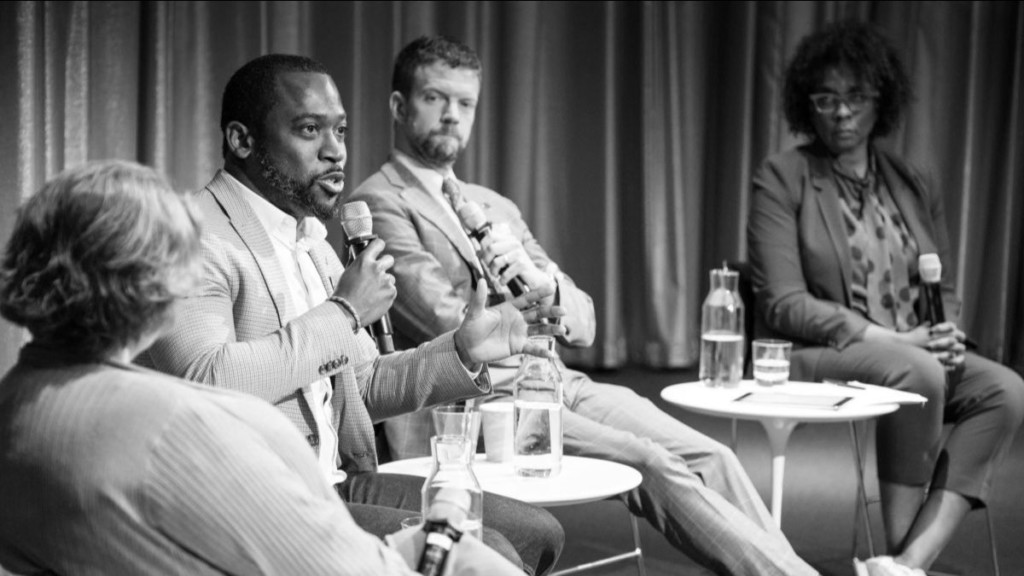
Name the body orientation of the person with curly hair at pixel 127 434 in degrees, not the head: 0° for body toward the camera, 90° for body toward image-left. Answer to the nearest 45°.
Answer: approximately 225°

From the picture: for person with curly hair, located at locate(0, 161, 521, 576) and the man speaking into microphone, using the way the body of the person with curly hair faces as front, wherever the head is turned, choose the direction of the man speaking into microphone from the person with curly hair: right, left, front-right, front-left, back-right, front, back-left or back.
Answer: front-left

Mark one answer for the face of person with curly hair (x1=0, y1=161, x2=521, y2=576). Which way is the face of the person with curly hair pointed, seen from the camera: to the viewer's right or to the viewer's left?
to the viewer's right

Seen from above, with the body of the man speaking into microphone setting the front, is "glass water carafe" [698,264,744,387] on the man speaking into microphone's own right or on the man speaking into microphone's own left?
on the man speaking into microphone's own left

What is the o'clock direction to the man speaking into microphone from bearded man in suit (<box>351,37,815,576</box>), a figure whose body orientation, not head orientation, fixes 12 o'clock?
The man speaking into microphone is roughly at 2 o'clock from the bearded man in suit.
